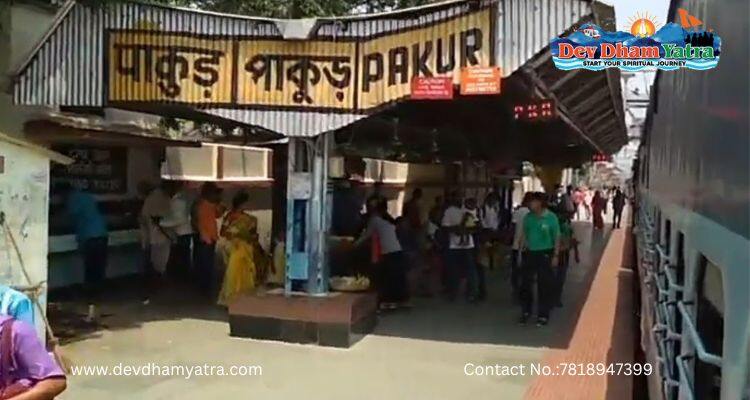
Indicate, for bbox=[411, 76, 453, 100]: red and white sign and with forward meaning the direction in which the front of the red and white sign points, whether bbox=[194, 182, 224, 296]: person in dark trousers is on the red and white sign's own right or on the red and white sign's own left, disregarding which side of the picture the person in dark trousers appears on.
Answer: on the red and white sign's own right

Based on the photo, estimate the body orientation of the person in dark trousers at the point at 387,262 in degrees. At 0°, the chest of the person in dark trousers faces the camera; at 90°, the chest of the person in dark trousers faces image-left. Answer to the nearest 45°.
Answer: approximately 90°

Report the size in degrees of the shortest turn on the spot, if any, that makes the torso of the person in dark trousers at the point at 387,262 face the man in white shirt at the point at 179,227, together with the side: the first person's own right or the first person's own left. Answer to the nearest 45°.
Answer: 0° — they already face them

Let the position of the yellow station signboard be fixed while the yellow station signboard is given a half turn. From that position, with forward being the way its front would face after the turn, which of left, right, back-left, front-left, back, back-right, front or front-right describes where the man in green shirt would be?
right

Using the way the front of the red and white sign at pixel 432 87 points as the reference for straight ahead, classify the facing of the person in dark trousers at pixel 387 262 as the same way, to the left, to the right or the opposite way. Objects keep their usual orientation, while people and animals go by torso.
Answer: to the right

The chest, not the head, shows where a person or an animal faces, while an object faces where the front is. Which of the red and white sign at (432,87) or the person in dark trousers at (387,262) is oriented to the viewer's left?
the person in dark trousers

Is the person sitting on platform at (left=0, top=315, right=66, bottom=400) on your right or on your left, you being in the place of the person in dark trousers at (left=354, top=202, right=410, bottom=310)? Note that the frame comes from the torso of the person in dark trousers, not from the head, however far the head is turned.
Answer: on your left

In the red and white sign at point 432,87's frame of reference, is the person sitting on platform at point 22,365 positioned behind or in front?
in front
